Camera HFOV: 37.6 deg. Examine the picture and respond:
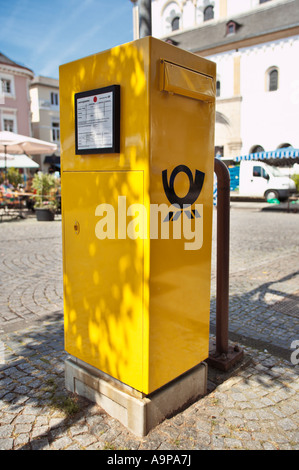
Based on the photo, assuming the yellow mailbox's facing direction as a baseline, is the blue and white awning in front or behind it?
behind

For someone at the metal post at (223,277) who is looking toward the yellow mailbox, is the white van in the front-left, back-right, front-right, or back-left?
back-right

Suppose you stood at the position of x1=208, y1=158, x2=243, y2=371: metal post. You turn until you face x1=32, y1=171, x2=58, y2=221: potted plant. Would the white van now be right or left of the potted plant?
right

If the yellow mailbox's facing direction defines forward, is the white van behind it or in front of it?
behind
